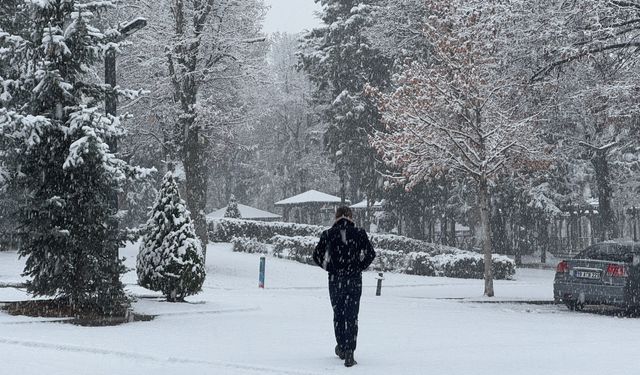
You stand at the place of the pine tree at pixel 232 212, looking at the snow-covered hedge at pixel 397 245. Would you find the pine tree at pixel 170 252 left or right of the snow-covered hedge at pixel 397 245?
right

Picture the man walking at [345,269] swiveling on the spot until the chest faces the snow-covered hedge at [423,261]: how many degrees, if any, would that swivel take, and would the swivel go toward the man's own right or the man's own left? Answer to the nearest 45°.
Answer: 0° — they already face it

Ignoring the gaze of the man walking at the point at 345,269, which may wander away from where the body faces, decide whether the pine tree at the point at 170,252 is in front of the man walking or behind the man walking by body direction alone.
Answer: in front

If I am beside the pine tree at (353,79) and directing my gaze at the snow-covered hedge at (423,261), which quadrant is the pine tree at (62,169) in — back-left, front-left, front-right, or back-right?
front-right

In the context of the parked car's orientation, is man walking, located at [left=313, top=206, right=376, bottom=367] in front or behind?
behind

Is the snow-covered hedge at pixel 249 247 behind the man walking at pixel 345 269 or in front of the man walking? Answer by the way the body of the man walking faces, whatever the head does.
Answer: in front

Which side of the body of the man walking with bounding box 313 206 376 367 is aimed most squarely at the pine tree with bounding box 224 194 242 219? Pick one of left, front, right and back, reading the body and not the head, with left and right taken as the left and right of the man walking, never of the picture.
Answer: front

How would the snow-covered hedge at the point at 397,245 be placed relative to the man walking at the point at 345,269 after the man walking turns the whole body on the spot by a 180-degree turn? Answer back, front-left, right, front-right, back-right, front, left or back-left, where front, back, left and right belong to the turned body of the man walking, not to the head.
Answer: back

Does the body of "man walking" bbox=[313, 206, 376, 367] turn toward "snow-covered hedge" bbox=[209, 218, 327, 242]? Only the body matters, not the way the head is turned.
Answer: yes

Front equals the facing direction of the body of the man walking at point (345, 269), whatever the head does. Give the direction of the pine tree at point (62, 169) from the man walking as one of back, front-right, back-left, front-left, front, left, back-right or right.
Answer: front-left

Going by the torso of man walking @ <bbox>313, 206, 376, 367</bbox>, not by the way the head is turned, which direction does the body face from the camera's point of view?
away from the camera

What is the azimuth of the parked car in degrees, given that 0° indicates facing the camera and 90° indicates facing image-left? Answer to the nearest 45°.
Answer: approximately 225°

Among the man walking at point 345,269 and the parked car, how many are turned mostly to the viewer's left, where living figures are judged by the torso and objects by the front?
0

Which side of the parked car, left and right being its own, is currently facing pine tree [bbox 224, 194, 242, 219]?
left

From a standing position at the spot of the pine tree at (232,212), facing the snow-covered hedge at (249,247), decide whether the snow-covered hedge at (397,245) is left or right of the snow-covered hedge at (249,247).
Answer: left
